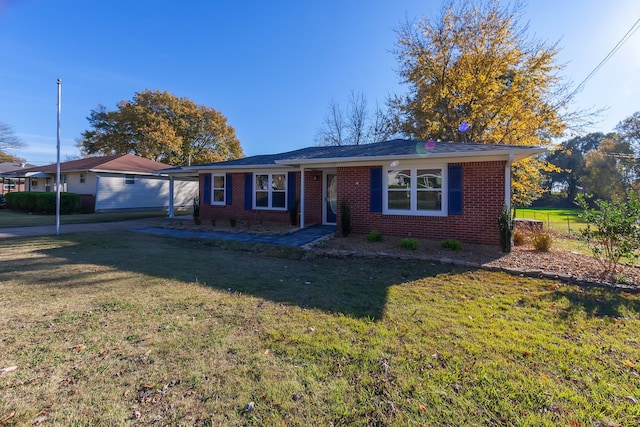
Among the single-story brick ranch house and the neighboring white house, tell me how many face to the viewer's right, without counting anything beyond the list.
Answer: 0

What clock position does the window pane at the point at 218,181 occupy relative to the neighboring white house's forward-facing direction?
The window pane is roughly at 10 o'clock from the neighboring white house.

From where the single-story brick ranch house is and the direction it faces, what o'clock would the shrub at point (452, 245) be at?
The shrub is roughly at 10 o'clock from the single-story brick ranch house.

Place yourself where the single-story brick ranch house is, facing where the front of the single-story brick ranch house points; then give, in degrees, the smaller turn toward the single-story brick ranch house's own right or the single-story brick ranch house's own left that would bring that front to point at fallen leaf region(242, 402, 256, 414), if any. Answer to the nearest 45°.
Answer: approximately 45° to the single-story brick ranch house's own left

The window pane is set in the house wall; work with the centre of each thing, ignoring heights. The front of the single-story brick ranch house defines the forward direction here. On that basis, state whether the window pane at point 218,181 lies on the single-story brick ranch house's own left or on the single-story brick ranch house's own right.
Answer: on the single-story brick ranch house's own right

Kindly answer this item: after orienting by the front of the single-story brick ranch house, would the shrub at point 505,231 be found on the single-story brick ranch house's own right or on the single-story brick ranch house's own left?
on the single-story brick ranch house's own left

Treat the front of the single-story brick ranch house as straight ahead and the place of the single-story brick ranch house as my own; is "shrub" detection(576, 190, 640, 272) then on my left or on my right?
on my left

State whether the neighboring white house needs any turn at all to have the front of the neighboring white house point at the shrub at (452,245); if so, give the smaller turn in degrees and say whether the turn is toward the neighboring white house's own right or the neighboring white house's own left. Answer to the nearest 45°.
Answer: approximately 45° to the neighboring white house's own left

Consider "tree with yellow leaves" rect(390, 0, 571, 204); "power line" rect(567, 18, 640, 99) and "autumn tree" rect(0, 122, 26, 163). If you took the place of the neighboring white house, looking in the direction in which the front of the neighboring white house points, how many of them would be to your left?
2

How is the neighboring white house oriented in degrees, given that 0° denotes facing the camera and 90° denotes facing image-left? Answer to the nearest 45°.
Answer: approximately 45°

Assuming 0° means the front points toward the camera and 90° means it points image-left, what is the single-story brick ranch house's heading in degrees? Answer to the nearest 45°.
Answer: approximately 45°

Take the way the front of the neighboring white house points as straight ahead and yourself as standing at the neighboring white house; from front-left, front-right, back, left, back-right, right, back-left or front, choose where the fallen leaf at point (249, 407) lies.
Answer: front-left

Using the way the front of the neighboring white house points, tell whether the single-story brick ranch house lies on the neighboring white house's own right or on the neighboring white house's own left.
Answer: on the neighboring white house's own left

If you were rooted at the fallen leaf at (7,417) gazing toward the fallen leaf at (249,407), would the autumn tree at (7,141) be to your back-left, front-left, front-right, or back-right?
back-left
